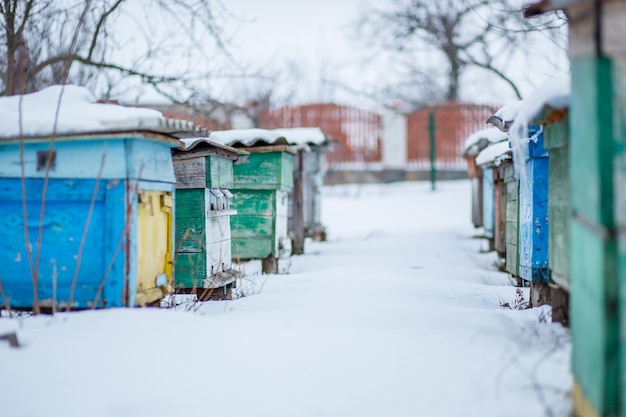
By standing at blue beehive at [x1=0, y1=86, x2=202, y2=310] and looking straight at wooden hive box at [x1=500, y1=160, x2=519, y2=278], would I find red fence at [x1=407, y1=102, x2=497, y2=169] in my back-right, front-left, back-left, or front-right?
front-left

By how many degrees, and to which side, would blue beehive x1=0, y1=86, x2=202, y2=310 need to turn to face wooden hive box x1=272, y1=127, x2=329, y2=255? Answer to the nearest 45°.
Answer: approximately 45° to its left

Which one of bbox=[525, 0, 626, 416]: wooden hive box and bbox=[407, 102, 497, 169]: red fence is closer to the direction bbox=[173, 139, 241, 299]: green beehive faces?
the wooden hive box

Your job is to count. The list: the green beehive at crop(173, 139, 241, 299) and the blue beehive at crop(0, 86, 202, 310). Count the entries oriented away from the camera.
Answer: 0

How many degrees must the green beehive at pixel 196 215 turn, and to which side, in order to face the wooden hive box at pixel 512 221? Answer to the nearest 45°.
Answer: approximately 45° to its left

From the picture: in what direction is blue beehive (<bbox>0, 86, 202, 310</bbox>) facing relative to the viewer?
to the viewer's right

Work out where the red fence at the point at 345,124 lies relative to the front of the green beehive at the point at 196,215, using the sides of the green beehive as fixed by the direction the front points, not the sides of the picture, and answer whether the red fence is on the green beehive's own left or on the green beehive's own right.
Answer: on the green beehive's own left

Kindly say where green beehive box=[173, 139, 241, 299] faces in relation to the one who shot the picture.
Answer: facing the viewer and to the right of the viewer

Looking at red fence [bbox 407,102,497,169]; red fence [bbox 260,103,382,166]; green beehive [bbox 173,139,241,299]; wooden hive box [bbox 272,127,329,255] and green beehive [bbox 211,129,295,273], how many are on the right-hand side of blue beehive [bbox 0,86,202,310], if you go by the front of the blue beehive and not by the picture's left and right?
0

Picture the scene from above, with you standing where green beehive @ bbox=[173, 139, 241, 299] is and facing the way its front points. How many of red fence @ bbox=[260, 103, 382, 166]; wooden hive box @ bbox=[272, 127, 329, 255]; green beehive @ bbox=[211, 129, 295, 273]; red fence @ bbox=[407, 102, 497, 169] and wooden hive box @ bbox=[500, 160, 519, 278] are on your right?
0

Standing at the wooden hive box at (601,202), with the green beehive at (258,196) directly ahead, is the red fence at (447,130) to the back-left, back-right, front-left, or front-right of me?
front-right

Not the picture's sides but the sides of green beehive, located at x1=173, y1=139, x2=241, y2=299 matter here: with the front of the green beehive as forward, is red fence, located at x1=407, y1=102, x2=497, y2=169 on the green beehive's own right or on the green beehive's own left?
on the green beehive's own left

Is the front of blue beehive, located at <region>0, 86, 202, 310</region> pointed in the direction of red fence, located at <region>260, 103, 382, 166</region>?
no

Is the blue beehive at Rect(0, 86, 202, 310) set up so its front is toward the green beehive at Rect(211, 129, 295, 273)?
no

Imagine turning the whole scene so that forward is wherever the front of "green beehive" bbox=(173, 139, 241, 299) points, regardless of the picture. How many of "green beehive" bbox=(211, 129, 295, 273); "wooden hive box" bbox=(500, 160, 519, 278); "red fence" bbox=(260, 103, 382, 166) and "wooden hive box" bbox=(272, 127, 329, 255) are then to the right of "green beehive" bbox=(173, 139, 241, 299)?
0

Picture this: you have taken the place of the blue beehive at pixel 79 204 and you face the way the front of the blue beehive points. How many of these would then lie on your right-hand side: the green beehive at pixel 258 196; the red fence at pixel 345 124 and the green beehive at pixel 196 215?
0

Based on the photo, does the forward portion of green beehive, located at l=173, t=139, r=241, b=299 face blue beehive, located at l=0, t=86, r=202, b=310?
no
